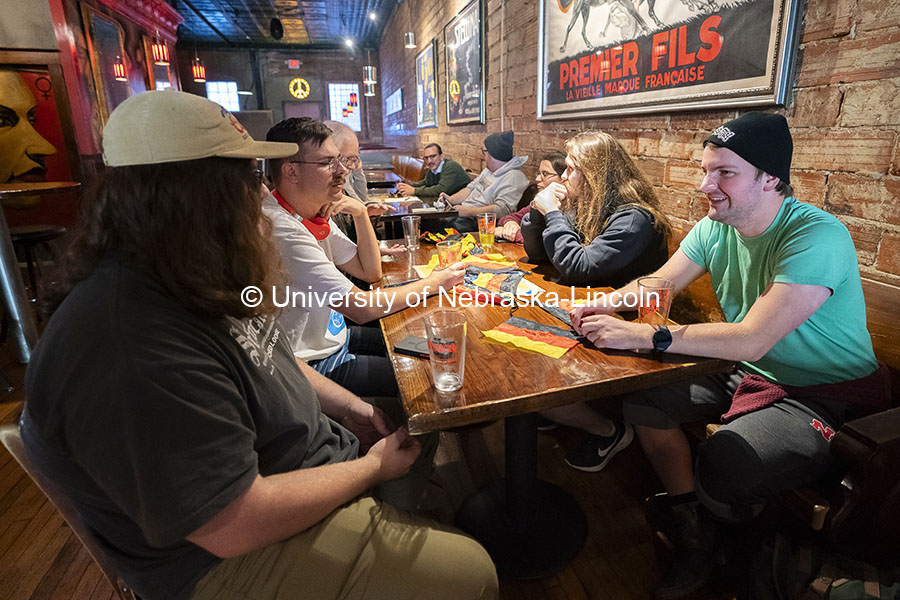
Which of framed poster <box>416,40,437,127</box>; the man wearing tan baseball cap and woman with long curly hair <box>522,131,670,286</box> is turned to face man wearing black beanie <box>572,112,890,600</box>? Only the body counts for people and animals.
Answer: the man wearing tan baseball cap

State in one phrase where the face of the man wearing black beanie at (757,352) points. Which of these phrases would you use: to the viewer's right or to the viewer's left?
to the viewer's left

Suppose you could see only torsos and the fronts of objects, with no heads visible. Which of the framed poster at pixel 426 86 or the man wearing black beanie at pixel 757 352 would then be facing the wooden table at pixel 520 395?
the man wearing black beanie

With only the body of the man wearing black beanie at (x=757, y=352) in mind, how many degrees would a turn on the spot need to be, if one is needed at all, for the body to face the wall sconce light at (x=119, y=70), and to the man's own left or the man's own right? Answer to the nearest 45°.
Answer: approximately 45° to the man's own right

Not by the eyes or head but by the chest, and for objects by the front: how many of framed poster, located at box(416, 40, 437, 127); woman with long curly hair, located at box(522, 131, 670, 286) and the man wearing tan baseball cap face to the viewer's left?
2

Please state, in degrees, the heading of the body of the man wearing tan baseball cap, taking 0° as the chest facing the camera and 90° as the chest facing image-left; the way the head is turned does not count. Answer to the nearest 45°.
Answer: approximately 270°

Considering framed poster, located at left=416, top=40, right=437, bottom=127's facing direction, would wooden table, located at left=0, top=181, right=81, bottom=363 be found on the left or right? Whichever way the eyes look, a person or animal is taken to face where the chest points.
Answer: on its left

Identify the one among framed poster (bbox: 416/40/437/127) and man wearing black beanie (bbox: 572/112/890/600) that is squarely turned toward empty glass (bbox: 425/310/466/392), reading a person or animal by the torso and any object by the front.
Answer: the man wearing black beanie

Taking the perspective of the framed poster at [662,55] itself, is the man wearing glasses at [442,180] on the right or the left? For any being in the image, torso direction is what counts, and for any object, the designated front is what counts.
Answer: on its right

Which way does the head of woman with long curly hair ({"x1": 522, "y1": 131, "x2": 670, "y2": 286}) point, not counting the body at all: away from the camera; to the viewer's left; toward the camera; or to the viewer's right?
to the viewer's left

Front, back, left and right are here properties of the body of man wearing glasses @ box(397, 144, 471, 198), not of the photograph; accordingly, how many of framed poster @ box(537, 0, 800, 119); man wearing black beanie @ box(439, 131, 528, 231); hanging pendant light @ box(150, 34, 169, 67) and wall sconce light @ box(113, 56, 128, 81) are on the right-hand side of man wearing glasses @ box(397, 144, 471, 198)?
2
